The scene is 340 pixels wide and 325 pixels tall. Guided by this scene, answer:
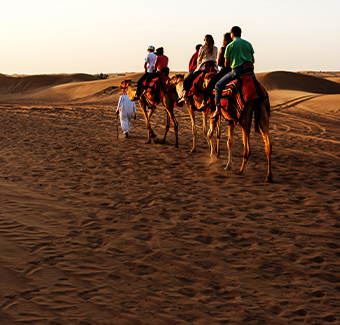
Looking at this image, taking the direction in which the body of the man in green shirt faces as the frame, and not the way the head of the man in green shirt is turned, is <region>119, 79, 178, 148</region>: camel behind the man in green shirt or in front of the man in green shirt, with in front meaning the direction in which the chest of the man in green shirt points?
in front

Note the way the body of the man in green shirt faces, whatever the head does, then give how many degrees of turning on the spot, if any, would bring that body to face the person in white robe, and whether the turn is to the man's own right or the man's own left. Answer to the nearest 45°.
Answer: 0° — they already face them

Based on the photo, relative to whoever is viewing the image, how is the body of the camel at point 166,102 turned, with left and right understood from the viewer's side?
facing away from the viewer and to the left of the viewer

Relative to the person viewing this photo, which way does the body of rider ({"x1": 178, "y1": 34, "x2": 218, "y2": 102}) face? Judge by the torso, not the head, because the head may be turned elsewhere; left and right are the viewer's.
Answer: facing away from the viewer and to the left of the viewer

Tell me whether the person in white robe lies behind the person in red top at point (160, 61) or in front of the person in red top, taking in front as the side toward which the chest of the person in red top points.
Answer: in front

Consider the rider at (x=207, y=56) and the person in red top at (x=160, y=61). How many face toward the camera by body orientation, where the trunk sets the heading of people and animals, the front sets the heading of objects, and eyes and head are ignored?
0

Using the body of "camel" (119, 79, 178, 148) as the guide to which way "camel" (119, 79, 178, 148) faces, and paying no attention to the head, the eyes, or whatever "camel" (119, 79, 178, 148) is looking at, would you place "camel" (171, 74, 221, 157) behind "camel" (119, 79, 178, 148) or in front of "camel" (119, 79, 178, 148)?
behind

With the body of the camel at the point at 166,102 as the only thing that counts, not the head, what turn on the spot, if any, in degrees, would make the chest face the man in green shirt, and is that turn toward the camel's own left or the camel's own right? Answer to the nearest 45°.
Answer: approximately 135° to the camel's own left

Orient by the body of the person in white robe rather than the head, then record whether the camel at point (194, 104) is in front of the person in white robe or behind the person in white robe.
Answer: behind

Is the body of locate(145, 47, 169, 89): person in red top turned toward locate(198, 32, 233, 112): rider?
no

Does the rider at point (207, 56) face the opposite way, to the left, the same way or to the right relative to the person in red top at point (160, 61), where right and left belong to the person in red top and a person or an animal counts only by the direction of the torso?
the same way

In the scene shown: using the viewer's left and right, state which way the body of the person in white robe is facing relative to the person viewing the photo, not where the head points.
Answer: facing away from the viewer

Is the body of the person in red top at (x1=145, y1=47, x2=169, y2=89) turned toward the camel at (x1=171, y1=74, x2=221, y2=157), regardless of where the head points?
no

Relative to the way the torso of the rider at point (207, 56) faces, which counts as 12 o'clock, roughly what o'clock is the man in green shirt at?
The man in green shirt is roughly at 7 o'clock from the rider.

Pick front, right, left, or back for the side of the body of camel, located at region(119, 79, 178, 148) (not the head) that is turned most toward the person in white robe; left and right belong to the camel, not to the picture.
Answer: front

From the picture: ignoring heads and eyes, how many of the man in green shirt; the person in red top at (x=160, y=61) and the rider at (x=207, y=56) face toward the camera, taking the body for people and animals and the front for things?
0

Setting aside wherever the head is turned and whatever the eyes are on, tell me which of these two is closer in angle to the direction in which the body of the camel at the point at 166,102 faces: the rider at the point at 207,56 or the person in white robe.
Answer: the person in white robe

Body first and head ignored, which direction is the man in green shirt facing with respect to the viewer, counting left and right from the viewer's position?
facing away from the viewer and to the left of the viewer

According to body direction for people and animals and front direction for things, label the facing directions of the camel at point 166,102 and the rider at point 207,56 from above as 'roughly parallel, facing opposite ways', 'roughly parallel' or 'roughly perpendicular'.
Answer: roughly parallel
